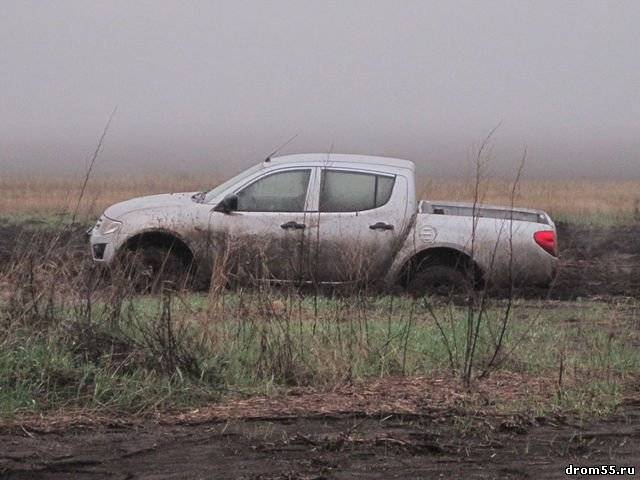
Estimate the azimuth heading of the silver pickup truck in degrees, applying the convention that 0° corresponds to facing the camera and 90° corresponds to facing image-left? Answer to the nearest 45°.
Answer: approximately 90°
